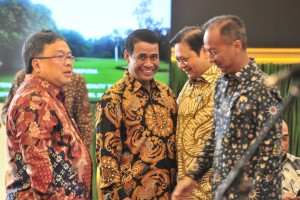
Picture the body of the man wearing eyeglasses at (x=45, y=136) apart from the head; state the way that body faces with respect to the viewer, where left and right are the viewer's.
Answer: facing to the right of the viewer

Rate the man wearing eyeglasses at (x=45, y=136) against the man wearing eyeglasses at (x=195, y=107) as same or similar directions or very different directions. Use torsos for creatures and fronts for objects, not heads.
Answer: very different directions

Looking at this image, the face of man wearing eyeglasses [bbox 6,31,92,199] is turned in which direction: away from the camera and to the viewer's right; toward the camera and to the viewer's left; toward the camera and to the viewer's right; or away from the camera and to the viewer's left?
toward the camera and to the viewer's right

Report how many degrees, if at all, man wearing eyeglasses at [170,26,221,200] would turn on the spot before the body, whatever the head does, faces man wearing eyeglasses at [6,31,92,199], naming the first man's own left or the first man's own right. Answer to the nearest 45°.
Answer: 0° — they already face them

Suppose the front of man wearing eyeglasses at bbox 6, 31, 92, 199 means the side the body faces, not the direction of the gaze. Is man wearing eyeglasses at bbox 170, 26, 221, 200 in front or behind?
in front

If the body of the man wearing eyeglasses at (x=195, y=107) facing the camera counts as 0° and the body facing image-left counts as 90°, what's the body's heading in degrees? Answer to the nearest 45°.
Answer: approximately 45°
